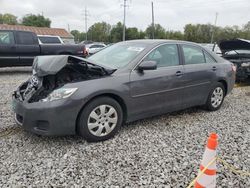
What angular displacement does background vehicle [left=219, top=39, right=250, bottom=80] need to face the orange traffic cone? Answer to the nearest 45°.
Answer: approximately 45° to its left

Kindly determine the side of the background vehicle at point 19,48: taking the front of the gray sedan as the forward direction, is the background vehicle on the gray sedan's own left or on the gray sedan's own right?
on the gray sedan's own right

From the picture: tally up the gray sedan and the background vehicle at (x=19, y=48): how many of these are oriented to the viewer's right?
0

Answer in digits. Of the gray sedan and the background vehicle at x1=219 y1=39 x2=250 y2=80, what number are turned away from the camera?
0

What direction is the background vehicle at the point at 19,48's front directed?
to the viewer's left

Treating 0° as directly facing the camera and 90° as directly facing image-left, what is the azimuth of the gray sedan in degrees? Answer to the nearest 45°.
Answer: approximately 45°

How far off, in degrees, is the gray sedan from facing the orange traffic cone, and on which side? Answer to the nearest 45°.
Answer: approximately 90° to its left

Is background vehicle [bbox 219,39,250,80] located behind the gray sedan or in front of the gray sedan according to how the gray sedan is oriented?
behind

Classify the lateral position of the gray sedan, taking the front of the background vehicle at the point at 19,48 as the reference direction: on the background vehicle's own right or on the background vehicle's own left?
on the background vehicle's own left

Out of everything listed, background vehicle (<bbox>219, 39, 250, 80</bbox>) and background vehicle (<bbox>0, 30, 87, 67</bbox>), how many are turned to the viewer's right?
0

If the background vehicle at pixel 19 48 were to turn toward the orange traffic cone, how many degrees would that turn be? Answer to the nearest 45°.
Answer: approximately 90° to its left

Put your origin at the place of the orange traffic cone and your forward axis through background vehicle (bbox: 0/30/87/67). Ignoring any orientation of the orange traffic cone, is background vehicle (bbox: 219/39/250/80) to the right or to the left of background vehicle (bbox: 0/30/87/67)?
right
